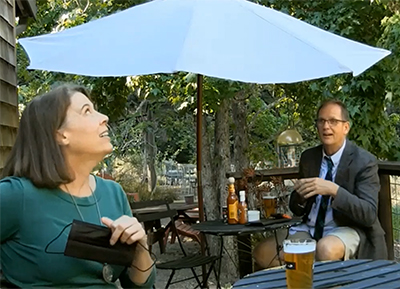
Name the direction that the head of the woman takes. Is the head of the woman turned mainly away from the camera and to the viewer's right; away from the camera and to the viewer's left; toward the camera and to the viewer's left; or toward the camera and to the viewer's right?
toward the camera and to the viewer's right

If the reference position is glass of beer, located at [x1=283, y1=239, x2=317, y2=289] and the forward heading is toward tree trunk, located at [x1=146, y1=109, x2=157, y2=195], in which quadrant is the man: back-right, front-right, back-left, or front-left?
front-right

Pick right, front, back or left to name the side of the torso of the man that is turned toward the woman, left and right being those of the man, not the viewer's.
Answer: front

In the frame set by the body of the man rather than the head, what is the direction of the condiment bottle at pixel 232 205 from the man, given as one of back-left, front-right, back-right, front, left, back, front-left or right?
front-right

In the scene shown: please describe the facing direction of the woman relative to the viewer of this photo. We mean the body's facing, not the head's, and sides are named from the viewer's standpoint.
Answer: facing the viewer and to the right of the viewer

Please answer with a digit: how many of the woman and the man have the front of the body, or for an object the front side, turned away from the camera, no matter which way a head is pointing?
0

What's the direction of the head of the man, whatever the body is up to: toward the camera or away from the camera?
toward the camera

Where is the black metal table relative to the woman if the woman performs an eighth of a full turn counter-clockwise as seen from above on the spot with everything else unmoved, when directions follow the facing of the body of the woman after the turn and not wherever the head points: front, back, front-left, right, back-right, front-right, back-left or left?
front-left

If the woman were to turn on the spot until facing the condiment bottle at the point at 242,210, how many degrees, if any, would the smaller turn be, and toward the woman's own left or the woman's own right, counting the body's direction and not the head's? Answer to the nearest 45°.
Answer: approximately 90° to the woman's own left

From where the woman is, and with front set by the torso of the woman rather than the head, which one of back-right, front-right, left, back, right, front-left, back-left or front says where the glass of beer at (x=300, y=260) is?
front-left

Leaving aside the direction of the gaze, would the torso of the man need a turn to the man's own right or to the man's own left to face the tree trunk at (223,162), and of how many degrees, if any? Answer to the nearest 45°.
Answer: approximately 135° to the man's own right

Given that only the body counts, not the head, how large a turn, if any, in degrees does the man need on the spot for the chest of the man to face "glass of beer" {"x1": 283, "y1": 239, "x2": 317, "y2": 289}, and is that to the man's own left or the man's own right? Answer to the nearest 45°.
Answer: approximately 45° to the man's own left

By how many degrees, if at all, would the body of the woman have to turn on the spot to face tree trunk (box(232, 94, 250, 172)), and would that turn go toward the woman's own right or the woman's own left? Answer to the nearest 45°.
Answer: approximately 90° to the woman's own left

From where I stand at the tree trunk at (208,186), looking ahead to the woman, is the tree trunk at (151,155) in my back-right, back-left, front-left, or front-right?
back-right

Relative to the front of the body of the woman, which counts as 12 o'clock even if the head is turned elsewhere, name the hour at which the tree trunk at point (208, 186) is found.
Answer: The tree trunk is roughly at 8 o'clock from the woman.
